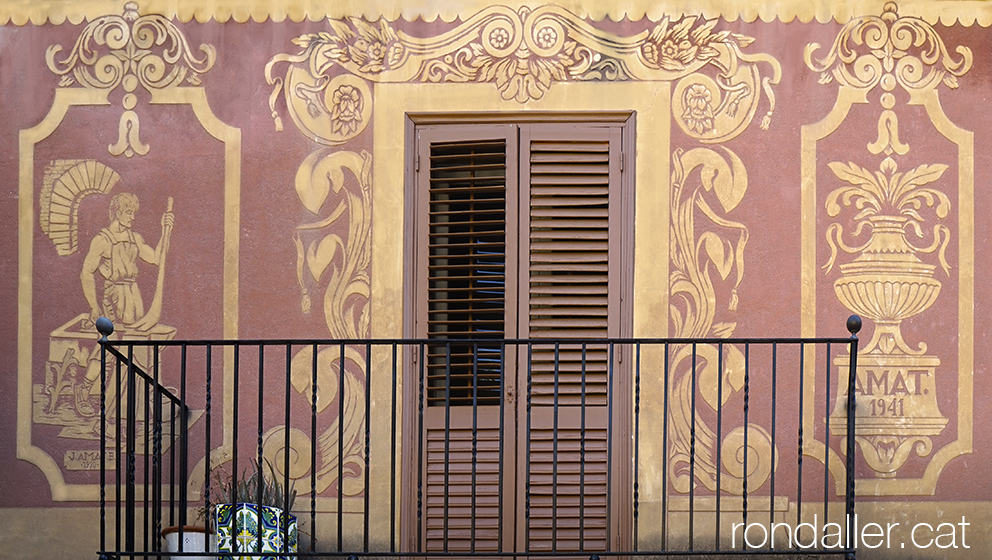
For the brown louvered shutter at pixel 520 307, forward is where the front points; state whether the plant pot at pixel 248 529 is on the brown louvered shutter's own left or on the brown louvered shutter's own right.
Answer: on the brown louvered shutter's own right

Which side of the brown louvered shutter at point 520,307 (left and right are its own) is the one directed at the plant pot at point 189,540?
right

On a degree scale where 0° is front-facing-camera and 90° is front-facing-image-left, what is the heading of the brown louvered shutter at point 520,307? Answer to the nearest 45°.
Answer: approximately 0°
